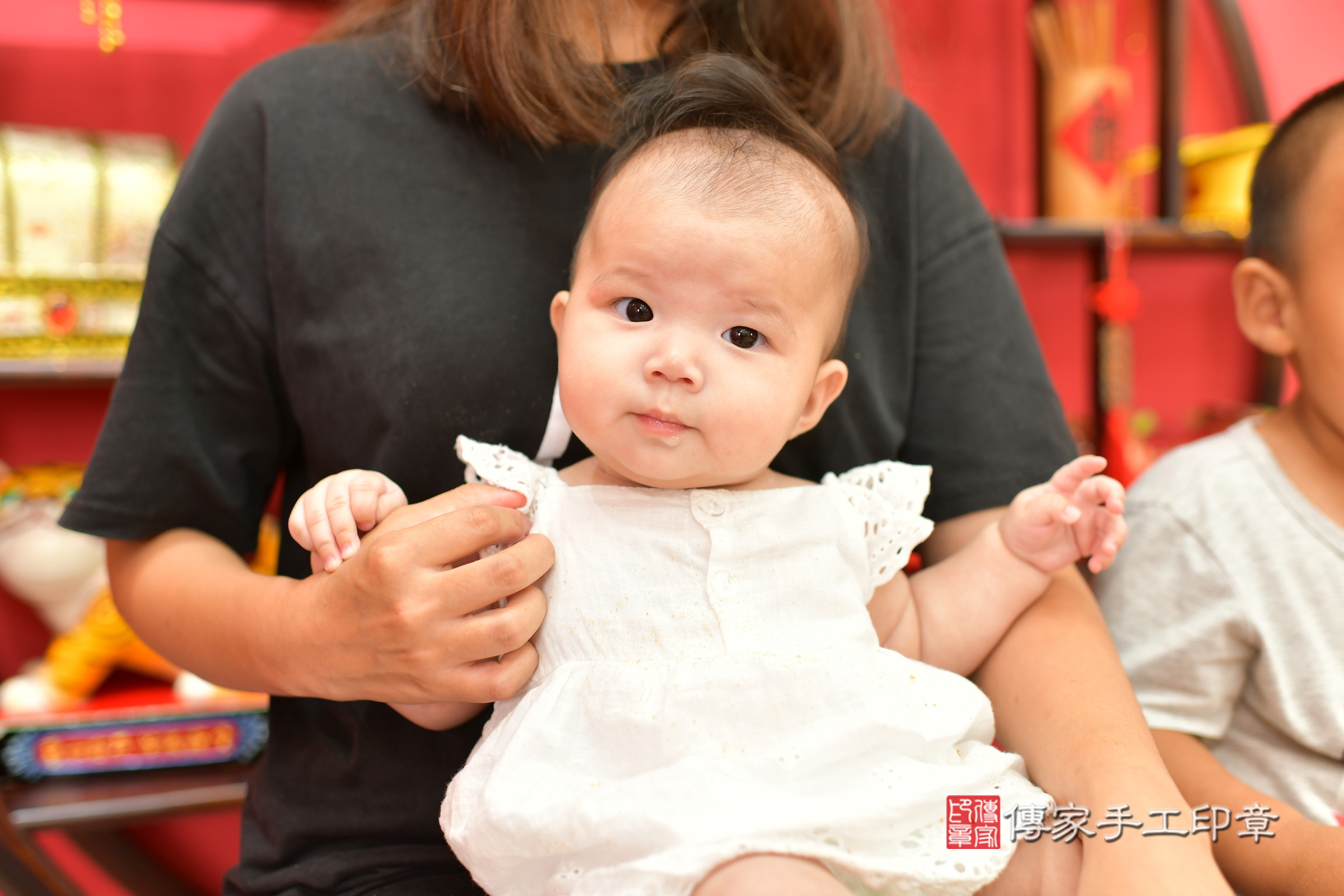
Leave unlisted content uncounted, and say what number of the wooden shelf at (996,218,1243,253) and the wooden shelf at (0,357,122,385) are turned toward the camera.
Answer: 2

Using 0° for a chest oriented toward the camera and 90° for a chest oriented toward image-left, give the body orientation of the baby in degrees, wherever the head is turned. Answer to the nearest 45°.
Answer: approximately 0°

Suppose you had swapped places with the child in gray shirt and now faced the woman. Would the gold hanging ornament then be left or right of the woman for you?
right

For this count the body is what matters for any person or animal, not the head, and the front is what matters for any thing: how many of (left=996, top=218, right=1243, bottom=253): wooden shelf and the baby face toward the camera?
2

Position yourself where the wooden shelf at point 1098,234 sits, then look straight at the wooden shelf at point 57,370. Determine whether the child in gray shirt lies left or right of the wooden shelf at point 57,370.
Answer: left
